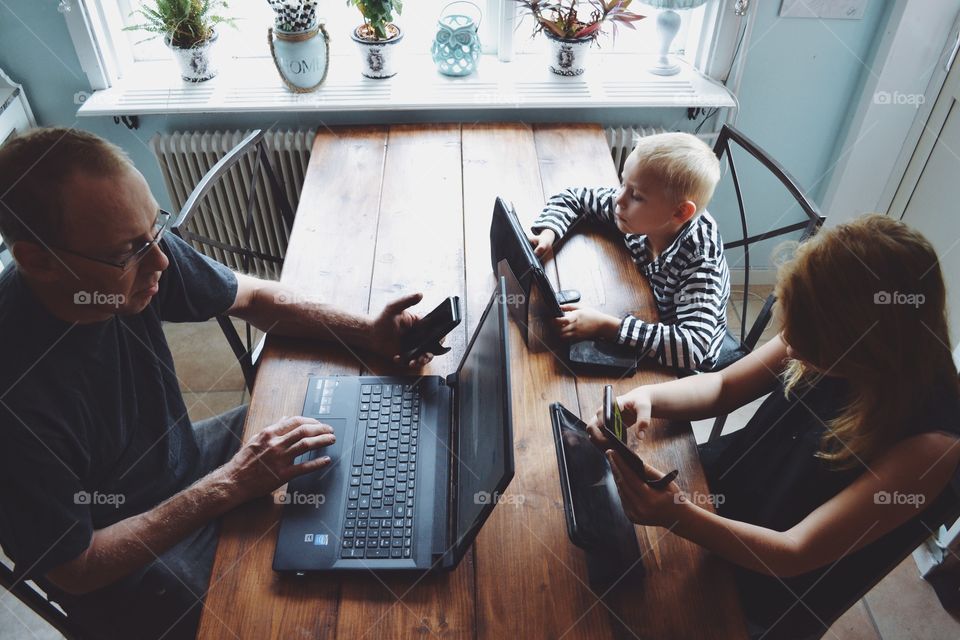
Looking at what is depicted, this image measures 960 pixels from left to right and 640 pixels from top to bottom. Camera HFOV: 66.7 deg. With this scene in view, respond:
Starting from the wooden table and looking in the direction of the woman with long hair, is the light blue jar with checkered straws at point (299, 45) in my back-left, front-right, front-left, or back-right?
back-left

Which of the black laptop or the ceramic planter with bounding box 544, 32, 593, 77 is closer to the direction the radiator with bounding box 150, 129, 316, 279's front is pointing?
the black laptop

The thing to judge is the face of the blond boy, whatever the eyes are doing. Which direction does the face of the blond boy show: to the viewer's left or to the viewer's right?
to the viewer's left

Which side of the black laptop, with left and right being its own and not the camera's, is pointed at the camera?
left

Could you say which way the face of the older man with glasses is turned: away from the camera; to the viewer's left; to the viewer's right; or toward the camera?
to the viewer's right

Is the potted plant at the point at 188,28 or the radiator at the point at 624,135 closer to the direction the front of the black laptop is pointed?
the potted plant

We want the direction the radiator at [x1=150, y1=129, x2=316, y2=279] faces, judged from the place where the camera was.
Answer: facing the viewer

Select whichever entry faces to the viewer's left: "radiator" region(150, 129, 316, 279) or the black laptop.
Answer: the black laptop

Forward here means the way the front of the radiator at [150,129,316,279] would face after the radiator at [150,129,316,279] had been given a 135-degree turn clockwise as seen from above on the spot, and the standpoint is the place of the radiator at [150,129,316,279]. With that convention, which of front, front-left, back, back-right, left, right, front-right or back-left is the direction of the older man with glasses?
back-left

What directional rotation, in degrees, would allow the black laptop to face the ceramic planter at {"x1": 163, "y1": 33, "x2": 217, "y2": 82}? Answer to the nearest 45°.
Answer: approximately 90° to its right

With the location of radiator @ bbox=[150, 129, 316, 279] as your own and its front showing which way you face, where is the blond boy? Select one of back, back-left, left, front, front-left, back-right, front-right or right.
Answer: front-left

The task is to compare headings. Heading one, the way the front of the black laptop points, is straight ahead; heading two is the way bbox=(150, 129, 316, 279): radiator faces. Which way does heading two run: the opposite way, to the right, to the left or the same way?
to the left

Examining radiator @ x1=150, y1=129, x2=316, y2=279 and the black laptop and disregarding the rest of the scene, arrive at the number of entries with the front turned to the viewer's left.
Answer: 1

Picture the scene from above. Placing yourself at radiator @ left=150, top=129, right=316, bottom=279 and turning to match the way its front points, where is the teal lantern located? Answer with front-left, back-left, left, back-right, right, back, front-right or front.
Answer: left

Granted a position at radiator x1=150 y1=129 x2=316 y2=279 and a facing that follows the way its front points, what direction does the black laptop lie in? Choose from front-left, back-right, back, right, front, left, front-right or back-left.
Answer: front
